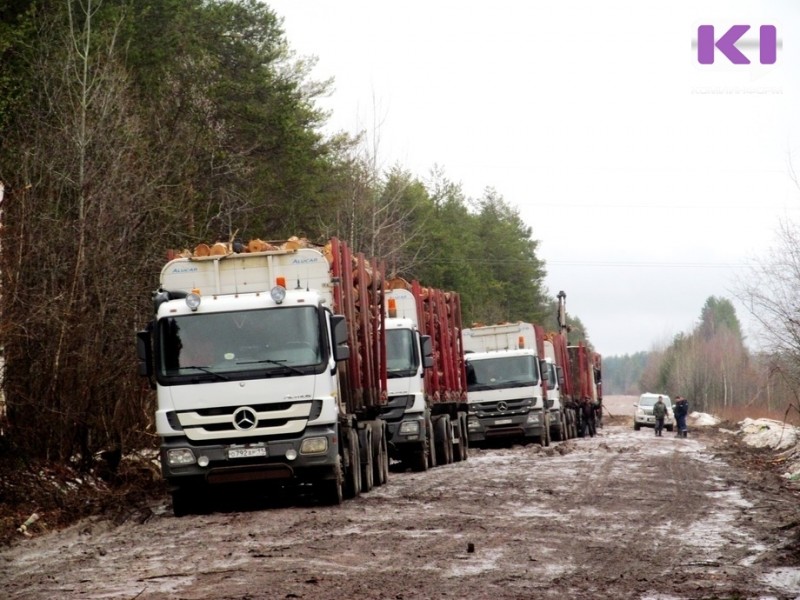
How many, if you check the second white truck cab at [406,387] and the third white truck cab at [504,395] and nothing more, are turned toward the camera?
2

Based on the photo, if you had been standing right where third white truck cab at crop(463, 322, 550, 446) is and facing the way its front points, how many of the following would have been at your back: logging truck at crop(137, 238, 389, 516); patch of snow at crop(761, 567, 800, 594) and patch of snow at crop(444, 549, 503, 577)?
0

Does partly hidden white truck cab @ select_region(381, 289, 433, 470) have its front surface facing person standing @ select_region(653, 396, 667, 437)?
no

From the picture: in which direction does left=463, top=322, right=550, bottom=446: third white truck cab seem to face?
toward the camera

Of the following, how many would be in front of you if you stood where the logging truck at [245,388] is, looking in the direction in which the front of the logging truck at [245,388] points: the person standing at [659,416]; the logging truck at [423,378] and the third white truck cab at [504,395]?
0

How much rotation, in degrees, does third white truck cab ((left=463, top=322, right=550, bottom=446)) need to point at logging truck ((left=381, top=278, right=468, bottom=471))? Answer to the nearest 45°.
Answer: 0° — it already faces it

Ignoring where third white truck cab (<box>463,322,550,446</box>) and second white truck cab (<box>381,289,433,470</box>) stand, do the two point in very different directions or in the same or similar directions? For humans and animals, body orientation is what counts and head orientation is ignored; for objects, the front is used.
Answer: same or similar directions

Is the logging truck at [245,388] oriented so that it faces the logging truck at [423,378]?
no

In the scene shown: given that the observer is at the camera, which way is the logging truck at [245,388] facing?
facing the viewer

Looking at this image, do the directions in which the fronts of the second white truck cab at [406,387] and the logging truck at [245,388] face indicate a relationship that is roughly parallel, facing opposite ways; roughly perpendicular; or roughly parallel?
roughly parallel

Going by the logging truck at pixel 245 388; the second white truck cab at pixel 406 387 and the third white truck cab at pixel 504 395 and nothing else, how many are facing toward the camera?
3

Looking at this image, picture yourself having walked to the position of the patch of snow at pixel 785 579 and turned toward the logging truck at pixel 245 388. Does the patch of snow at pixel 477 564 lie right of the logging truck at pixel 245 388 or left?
left

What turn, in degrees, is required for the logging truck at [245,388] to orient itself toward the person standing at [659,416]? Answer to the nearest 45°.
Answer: approximately 135° to its left

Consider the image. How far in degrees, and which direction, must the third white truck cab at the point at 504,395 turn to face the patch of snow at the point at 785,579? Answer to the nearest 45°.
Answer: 0° — it already faces it

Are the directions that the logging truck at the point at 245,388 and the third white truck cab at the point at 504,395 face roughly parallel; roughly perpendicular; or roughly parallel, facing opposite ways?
roughly parallel

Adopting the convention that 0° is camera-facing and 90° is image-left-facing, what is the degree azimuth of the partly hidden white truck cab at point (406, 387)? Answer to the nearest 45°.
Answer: approximately 0°
